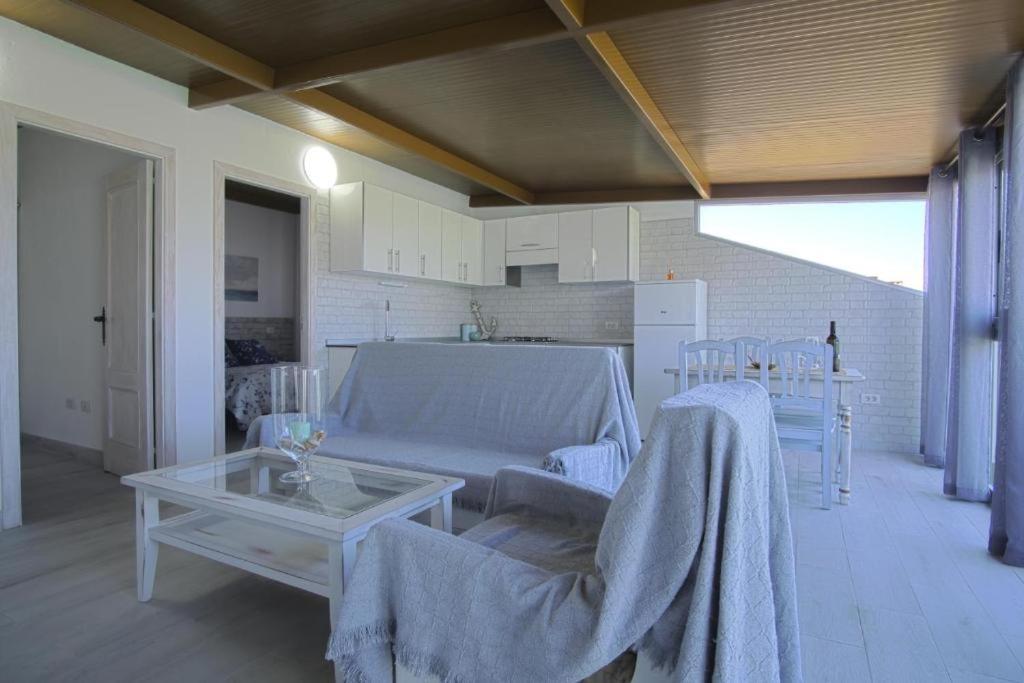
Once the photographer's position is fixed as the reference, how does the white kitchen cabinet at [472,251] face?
facing the viewer and to the right of the viewer

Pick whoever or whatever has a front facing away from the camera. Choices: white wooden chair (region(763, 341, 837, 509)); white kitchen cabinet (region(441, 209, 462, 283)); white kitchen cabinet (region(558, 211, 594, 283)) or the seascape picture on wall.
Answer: the white wooden chair

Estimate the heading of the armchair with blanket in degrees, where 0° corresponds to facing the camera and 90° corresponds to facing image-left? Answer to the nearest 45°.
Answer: approximately 135°

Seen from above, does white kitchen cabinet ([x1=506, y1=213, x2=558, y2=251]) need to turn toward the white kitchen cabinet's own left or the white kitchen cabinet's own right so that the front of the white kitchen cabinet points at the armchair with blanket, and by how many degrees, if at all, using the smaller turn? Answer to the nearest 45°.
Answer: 0° — it already faces it

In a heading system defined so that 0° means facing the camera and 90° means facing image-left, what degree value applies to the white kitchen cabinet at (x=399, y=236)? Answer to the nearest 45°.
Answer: approximately 315°

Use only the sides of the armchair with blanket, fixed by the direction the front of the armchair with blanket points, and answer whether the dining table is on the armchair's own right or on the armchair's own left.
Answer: on the armchair's own right

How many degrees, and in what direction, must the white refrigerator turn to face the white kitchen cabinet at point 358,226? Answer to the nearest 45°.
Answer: approximately 45° to its right

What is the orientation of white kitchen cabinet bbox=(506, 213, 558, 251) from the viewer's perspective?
toward the camera

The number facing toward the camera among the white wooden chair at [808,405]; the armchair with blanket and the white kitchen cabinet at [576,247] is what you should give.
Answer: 1

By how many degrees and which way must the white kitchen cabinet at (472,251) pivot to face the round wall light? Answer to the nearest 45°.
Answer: approximately 90° to its right

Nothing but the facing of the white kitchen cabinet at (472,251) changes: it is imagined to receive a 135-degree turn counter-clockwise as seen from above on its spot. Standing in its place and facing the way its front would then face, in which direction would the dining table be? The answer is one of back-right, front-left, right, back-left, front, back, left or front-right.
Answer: back-right

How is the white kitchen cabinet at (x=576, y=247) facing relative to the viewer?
toward the camera

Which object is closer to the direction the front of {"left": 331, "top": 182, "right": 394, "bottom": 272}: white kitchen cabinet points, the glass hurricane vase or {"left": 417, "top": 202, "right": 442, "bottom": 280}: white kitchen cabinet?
the glass hurricane vase

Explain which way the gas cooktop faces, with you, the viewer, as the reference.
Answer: facing the viewer

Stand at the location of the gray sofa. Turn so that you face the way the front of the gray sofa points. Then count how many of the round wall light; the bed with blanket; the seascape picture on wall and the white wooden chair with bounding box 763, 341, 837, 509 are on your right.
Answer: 3

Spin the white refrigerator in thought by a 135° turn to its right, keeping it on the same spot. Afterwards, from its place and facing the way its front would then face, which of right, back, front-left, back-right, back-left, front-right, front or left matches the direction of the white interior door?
left
